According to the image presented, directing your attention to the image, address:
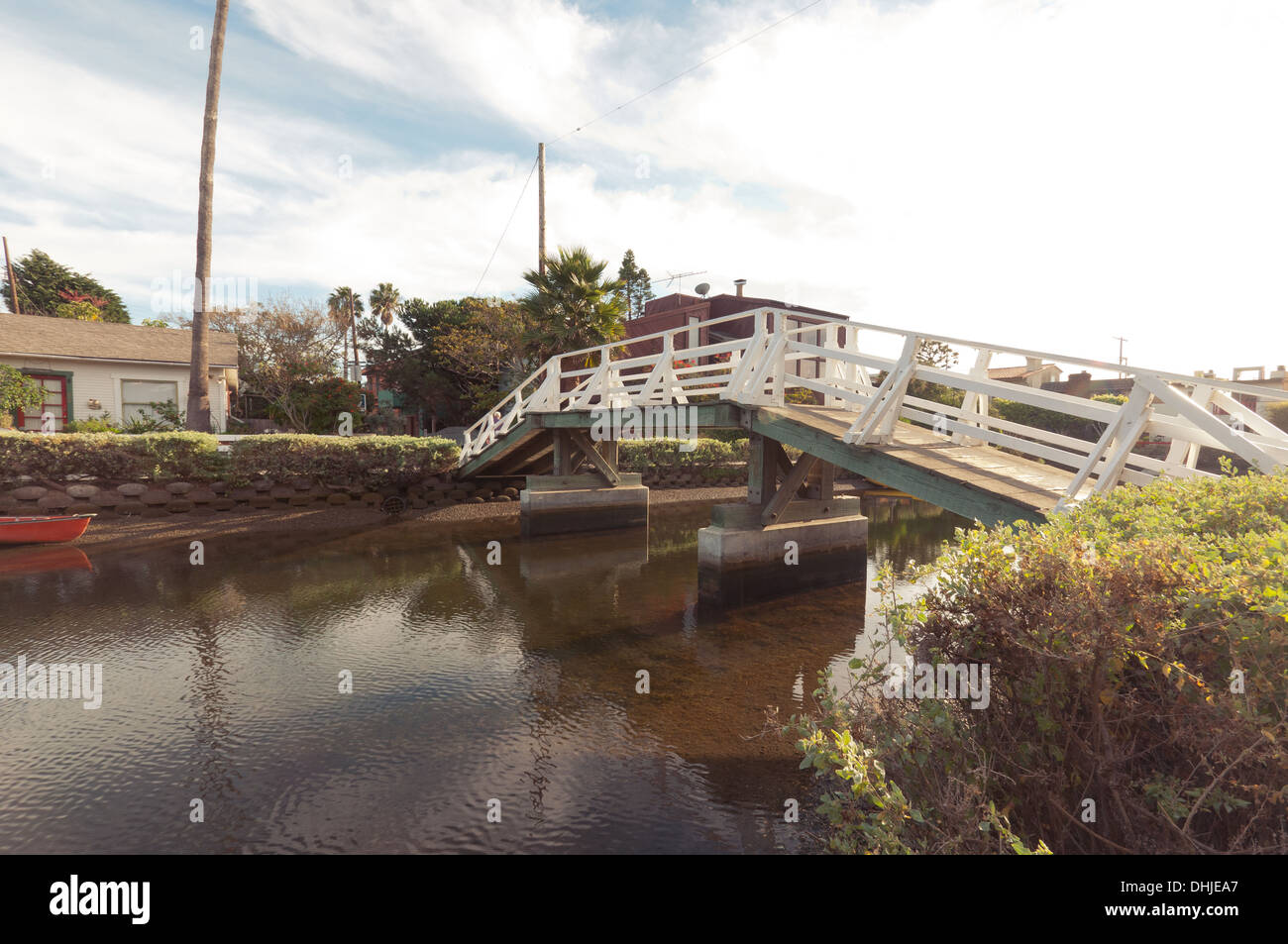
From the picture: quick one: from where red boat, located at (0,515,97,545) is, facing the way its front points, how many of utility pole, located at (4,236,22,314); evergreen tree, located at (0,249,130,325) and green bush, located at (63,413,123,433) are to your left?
3

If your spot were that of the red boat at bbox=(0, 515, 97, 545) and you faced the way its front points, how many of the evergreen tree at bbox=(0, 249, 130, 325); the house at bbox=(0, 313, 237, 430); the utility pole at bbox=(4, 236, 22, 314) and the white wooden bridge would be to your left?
3

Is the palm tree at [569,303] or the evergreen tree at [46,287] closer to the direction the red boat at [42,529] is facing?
the palm tree

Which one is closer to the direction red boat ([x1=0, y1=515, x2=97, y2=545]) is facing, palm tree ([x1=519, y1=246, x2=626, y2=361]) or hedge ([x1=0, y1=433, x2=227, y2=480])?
the palm tree

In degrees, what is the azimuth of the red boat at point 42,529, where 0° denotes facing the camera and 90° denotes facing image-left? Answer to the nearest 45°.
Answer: approximately 270°

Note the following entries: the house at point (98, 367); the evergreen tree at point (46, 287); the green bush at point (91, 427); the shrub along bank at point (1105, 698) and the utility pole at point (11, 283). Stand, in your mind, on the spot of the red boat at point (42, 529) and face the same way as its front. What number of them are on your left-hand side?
4

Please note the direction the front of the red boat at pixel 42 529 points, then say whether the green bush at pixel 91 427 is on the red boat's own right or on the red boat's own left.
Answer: on the red boat's own left

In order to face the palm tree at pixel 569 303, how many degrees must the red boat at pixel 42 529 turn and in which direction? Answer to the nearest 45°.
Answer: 0° — it already faces it

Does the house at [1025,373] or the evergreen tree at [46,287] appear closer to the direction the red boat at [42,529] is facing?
the house

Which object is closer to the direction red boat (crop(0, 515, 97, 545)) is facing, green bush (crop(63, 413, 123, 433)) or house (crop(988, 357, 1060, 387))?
the house

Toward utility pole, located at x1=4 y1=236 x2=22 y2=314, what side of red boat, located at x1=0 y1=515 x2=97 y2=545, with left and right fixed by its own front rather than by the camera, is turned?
left

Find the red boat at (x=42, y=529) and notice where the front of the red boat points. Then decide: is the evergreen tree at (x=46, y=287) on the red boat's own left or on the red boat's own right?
on the red boat's own left
